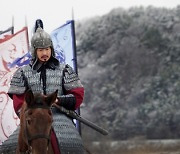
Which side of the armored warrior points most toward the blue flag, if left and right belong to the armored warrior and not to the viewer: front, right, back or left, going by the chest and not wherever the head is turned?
back

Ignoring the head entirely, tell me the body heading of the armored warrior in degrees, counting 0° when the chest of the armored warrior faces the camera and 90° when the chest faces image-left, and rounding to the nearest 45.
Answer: approximately 0°
